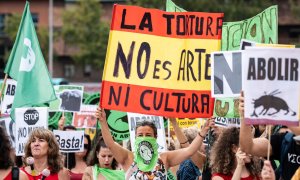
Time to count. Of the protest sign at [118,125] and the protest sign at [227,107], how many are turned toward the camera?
2

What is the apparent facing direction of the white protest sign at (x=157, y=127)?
toward the camera

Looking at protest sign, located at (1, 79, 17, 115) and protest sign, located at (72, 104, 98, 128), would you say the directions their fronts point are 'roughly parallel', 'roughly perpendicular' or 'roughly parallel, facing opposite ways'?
roughly parallel

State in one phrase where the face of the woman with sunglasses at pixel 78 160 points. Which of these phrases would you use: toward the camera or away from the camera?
toward the camera

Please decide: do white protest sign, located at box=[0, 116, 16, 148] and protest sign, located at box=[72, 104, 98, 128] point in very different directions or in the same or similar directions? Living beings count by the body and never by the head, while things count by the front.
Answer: same or similar directions

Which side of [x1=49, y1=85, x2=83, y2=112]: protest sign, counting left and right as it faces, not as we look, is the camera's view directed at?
front

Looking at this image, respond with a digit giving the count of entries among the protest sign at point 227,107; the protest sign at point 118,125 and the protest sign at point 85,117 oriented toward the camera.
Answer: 3

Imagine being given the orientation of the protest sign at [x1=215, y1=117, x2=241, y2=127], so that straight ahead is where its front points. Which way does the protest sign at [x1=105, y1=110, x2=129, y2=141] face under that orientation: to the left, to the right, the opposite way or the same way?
the same way

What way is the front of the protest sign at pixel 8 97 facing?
toward the camera
